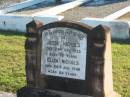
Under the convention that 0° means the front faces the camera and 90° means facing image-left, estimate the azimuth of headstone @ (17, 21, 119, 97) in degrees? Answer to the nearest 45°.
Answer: approximately 45°
